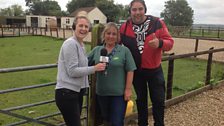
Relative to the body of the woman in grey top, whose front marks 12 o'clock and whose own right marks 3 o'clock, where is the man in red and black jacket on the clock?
The man in red and black jacket is roughly at 9 o'clock from the woman in grey top.

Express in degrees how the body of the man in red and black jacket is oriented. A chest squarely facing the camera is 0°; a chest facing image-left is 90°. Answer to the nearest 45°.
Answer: approximately 0°

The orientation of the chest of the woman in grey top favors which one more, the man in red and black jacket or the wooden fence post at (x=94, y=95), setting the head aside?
the man in red and black jacket

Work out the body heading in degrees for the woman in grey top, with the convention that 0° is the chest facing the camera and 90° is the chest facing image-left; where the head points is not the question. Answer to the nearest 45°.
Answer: approximately 315°
